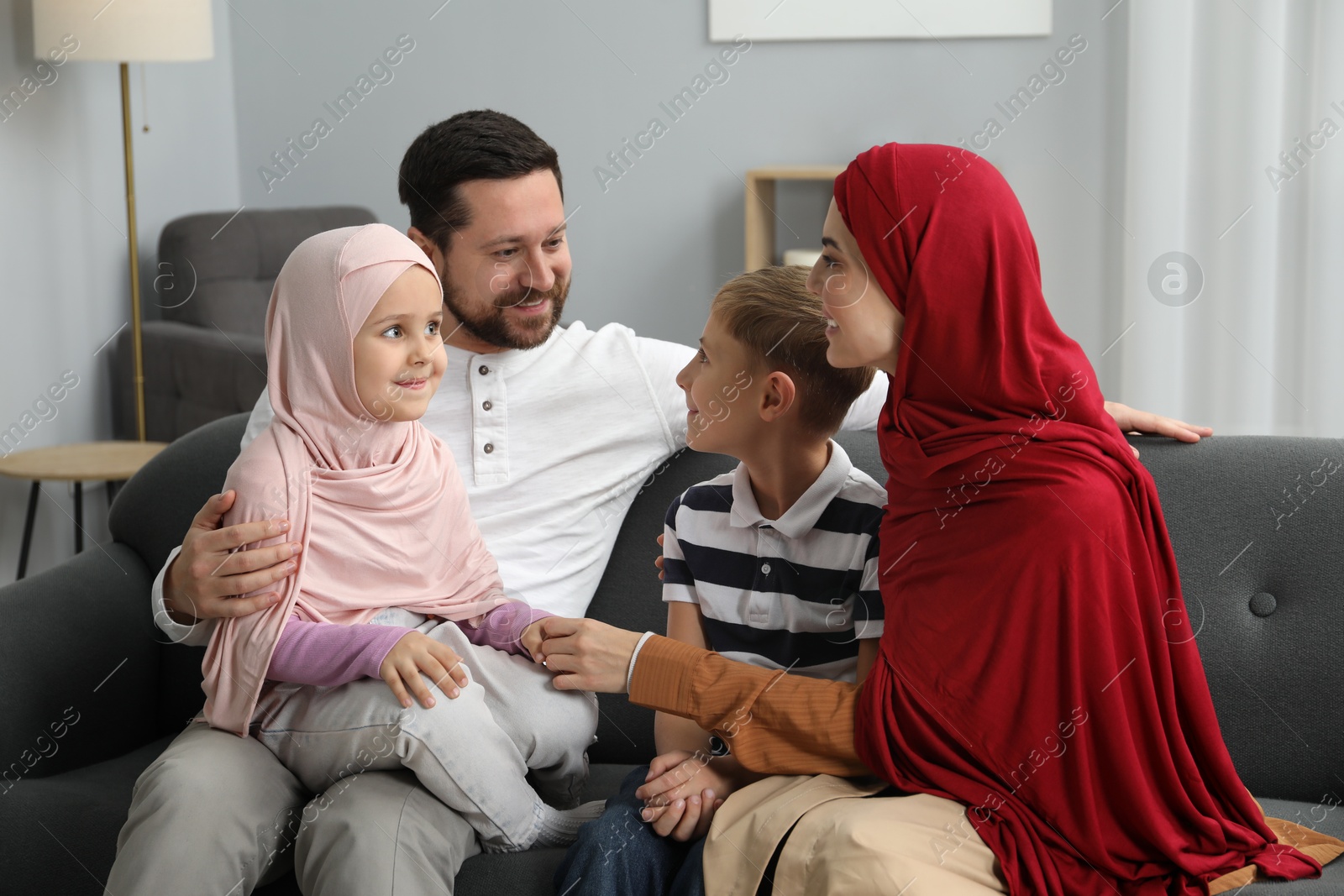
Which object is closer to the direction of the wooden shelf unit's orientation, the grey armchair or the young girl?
the young girl

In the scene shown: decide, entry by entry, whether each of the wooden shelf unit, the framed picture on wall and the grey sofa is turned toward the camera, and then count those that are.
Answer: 3

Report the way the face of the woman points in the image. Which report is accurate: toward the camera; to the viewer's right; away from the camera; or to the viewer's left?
to the viewer's left

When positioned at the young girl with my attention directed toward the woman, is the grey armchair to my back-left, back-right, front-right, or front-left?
back-left

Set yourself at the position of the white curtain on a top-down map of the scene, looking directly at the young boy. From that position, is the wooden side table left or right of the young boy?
right

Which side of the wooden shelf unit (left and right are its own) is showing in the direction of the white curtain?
left

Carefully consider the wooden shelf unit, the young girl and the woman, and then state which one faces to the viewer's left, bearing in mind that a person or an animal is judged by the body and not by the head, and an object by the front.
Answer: the woman

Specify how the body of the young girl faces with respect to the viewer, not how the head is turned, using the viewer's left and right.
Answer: facing the viewer and to the right of the viewer

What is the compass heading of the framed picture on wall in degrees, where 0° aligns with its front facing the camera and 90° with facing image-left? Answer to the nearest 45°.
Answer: approximately 0°

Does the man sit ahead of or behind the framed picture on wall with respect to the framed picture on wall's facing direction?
ahead

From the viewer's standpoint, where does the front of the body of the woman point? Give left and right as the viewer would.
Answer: facing to the left of the viewer
